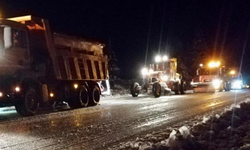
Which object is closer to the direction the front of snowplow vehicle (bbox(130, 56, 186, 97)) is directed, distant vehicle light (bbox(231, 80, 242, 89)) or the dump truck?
the dump truck

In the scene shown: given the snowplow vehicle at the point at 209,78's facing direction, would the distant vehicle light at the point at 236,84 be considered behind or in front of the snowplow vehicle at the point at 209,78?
behind

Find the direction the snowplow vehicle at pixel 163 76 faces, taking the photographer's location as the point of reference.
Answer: facing the viewer and to the left of the viewer

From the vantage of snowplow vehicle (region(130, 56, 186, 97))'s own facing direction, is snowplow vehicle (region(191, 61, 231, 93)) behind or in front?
behind

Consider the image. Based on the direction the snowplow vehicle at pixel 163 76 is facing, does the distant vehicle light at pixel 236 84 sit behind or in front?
behind

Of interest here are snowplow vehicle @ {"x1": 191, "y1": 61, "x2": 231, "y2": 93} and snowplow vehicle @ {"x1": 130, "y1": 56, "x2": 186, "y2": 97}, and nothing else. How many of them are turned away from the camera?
0

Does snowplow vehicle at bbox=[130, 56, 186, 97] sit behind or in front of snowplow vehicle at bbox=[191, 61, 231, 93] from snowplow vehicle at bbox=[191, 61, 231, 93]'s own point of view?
in front

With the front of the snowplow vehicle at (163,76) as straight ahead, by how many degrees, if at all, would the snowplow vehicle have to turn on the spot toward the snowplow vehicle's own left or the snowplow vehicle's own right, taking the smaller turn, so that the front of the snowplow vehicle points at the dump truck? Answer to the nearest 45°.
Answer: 0° — it already faces it

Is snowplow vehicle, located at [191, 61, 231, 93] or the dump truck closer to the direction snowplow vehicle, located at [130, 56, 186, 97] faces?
the dump truck
